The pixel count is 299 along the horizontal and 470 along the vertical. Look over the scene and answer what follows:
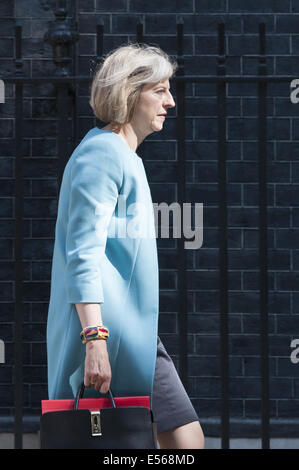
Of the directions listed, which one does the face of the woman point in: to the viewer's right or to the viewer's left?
to the viewer's right

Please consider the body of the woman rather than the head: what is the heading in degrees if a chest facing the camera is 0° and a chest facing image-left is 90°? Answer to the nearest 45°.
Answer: approximately 270°

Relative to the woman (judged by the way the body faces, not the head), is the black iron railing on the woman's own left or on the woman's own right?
on the woman's own left
